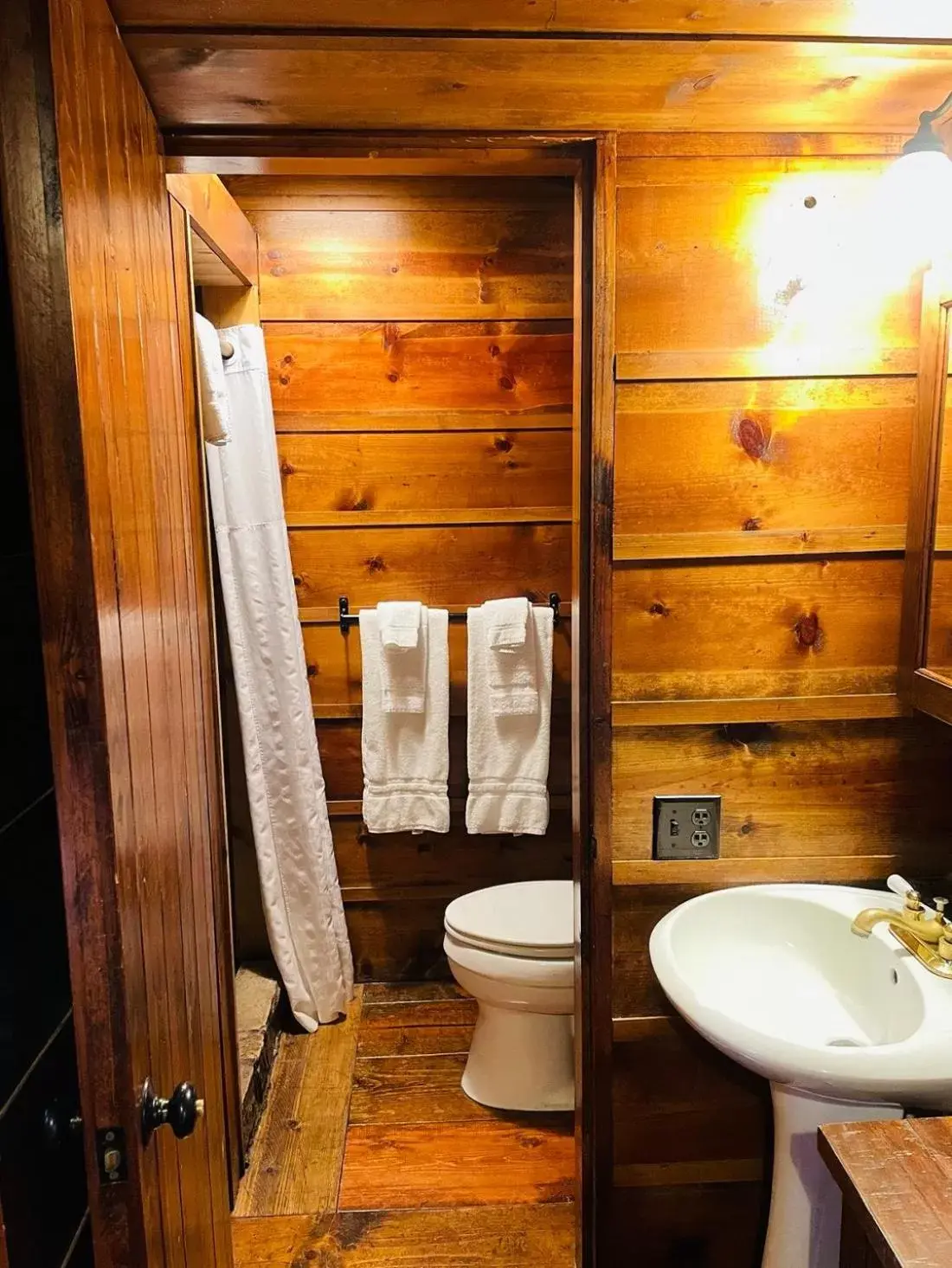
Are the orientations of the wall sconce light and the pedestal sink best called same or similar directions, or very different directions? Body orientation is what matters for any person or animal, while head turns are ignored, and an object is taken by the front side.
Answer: same or similar directions

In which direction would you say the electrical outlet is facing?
toward the camera

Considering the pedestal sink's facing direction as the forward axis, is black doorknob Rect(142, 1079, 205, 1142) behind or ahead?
ahead
